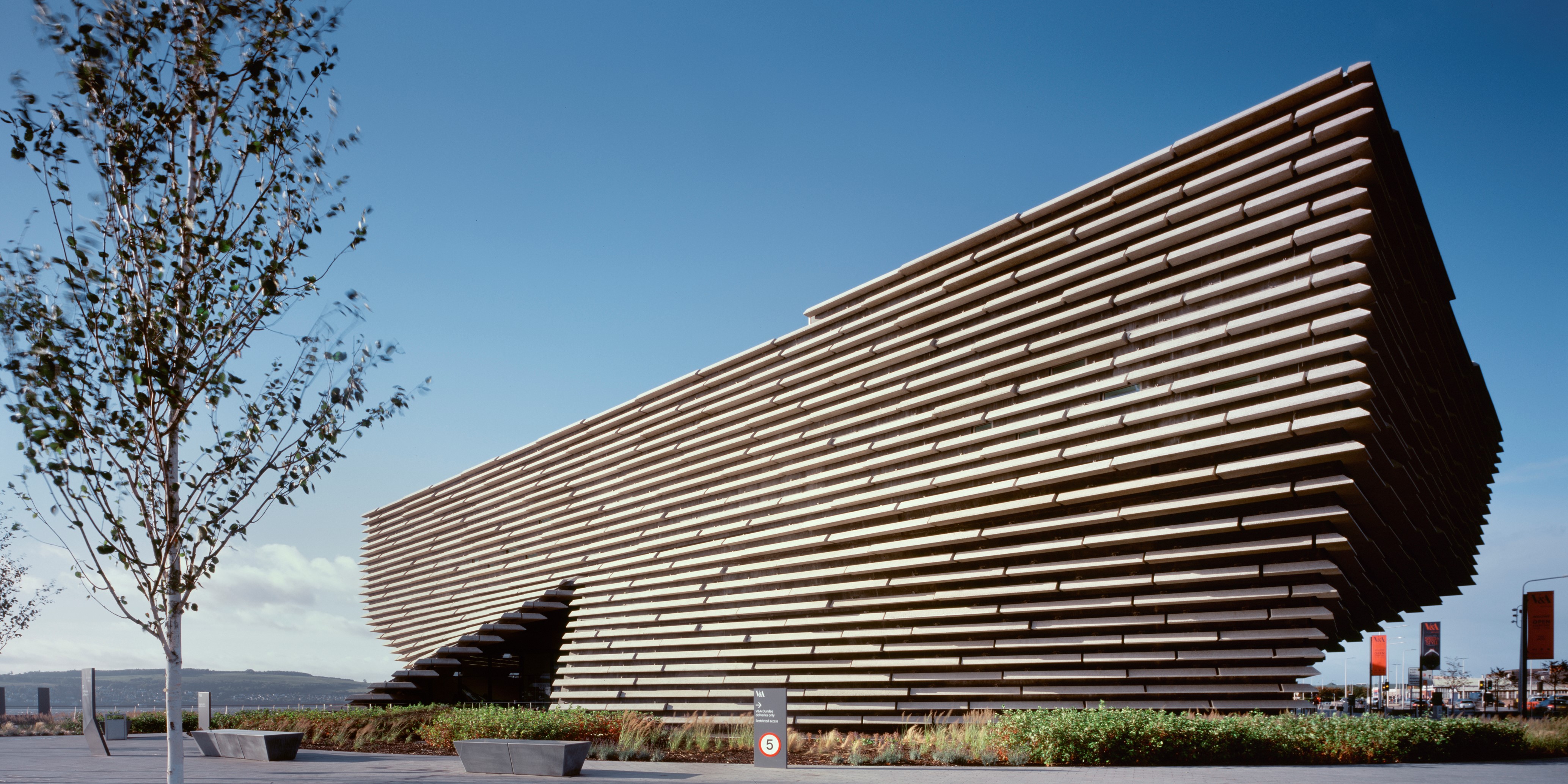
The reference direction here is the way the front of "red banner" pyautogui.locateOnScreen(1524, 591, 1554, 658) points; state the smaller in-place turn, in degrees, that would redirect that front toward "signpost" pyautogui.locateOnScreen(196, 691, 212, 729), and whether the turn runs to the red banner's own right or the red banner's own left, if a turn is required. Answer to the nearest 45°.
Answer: approximately 45° to the red banner's own right

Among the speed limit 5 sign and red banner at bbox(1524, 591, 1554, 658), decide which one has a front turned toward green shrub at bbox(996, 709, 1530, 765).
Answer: the red banner

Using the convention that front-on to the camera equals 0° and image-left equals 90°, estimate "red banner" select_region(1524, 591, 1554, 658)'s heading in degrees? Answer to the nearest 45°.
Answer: approximately 0°

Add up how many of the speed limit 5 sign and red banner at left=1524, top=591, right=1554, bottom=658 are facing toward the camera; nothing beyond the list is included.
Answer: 2

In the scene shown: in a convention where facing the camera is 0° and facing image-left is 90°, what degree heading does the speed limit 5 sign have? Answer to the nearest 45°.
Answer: approximately 0°
